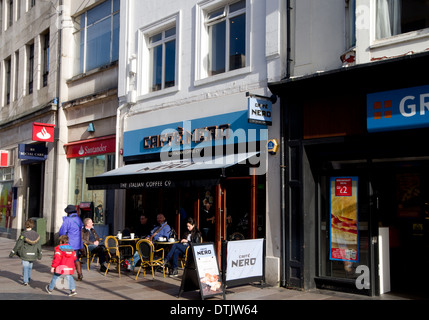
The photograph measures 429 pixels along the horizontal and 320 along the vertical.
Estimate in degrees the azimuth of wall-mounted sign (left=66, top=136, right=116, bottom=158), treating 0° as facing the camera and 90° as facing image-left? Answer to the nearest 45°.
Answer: approximately 45°

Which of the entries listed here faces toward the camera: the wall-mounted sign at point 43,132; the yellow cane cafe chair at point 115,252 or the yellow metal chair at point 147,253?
the wall-mounted sign

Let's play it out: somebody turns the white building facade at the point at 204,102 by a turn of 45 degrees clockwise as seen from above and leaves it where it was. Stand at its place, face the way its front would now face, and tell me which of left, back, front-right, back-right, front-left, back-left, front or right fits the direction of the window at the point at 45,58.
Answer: front-right

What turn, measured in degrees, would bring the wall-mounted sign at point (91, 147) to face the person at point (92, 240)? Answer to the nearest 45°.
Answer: approximately 45° to its left

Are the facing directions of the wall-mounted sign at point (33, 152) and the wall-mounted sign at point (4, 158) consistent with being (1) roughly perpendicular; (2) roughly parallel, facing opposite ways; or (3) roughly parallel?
roughly parallel

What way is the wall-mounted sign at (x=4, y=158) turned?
toward the camera

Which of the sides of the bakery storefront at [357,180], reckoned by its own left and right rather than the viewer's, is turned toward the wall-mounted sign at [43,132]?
right

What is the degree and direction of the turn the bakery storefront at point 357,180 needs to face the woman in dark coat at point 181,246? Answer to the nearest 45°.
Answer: approximately 45° to its right

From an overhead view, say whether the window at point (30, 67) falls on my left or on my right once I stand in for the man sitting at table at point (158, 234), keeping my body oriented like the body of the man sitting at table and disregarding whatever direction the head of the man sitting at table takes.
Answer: on my right

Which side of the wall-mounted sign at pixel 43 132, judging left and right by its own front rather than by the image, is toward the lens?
front

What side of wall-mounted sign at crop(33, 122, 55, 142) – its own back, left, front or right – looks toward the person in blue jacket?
front

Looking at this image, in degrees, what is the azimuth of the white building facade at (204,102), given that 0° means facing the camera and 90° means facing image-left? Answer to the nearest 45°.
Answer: approximately 45°

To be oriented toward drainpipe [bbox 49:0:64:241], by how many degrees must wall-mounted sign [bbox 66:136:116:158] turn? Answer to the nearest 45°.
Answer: approximately 90° to its right
